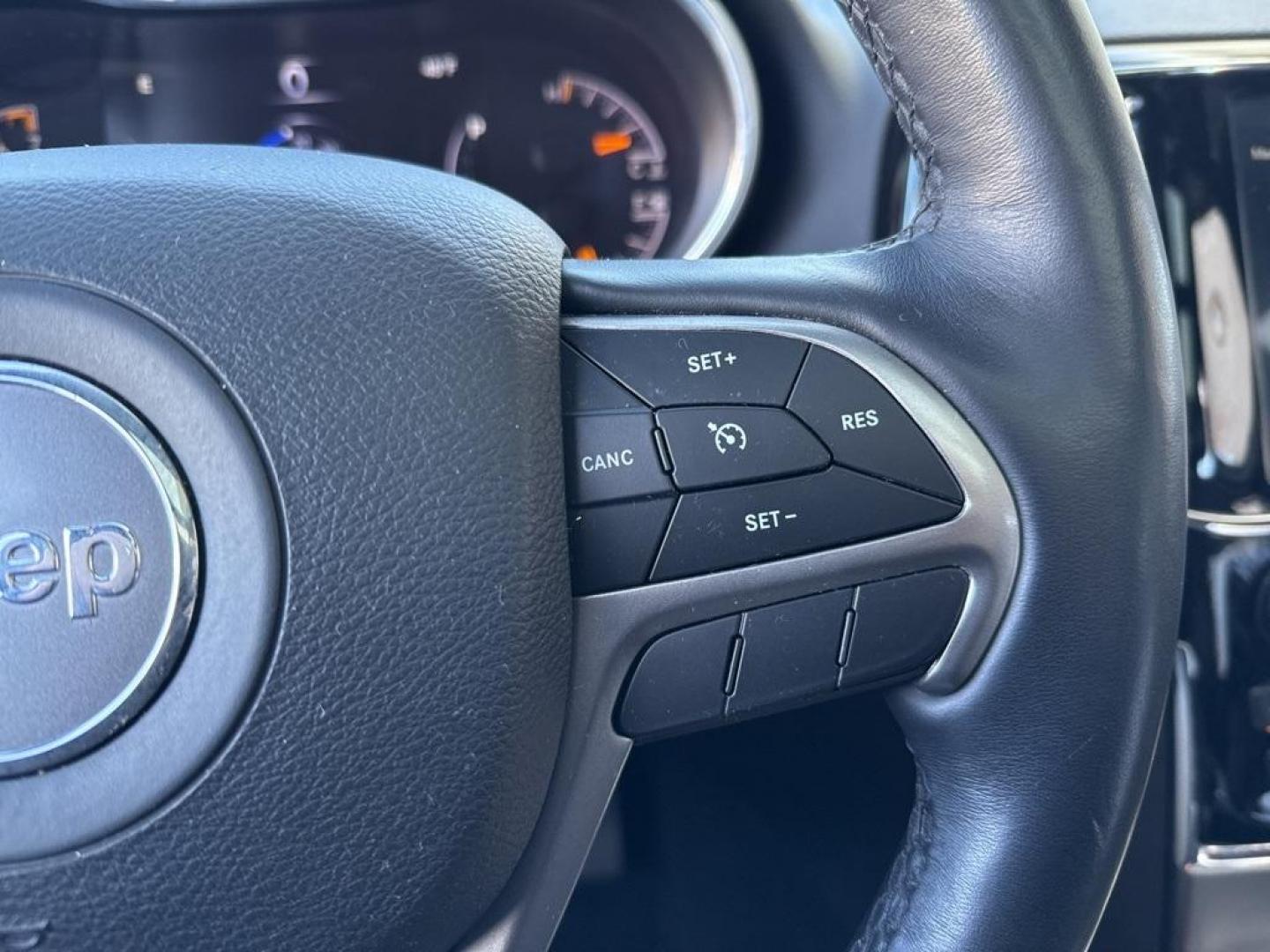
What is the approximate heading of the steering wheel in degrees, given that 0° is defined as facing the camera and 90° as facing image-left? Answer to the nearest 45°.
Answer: approximately 0°
